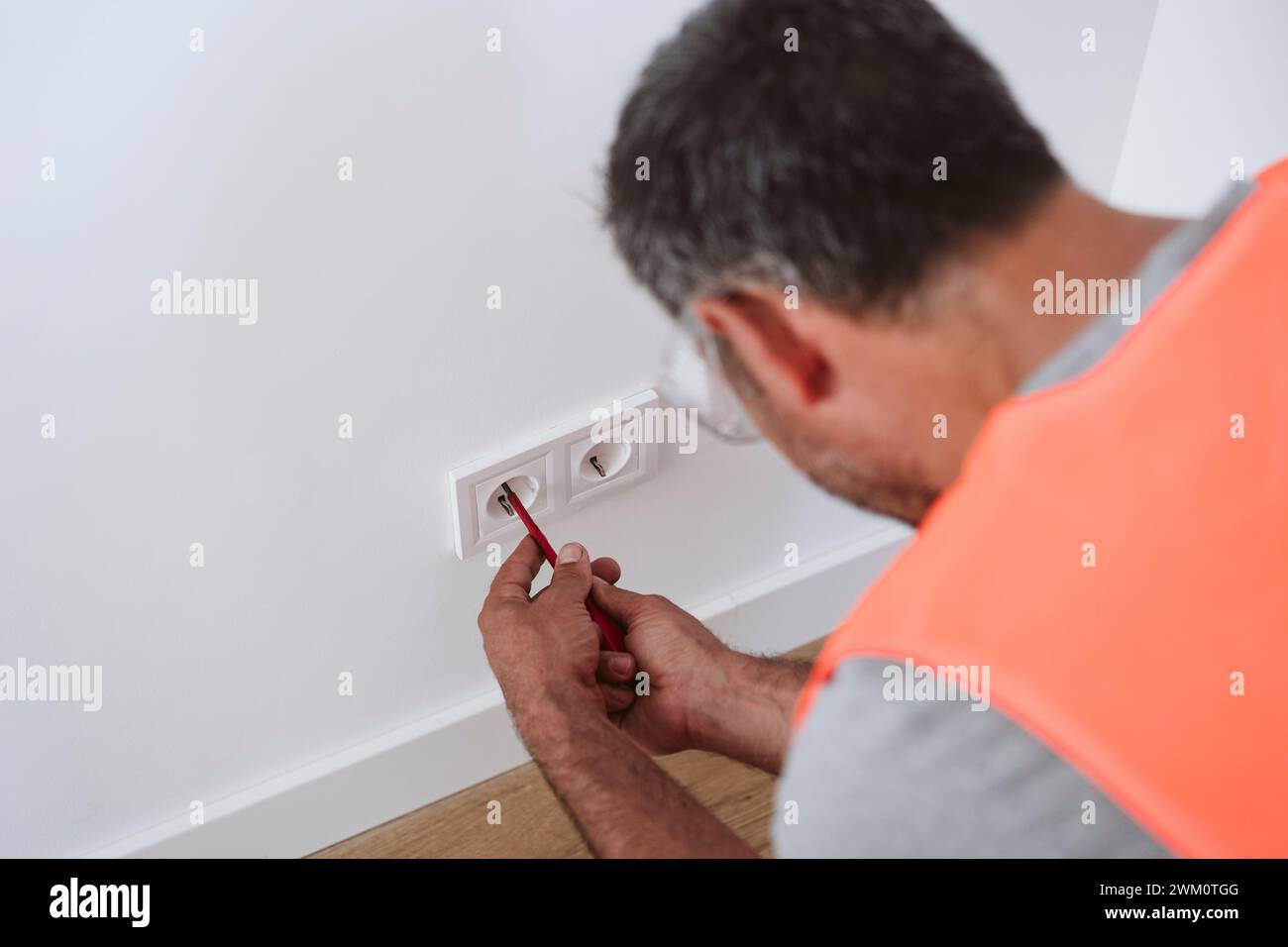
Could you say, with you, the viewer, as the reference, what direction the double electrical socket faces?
facing the viewer and to the right of the viewer
